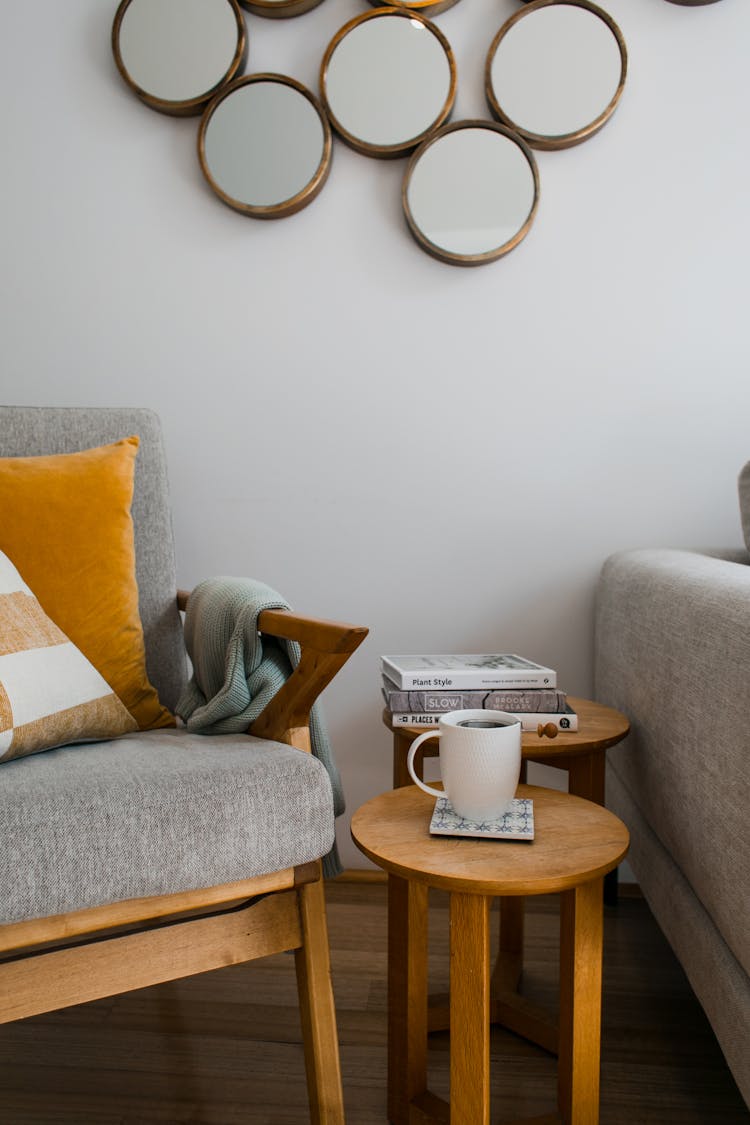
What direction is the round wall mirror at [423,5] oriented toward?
toward the camera

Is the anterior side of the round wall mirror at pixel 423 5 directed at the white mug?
yes

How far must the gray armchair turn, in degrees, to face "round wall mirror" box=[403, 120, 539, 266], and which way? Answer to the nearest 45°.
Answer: approximately 90° to its left

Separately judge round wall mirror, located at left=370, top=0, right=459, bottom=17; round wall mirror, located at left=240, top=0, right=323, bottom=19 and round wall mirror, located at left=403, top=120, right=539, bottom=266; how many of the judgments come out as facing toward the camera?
3

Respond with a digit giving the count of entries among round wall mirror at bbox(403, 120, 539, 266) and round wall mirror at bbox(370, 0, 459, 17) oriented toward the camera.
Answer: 2

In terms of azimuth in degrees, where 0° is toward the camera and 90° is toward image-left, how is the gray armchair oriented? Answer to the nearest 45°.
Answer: approximately 315°

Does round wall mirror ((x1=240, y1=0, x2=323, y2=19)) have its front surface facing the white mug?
yes

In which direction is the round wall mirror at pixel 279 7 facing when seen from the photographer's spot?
facing the viewer

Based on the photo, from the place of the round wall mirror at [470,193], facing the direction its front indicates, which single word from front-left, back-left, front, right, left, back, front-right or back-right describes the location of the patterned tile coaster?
front

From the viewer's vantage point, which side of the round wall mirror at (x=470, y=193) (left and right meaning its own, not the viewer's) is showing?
front

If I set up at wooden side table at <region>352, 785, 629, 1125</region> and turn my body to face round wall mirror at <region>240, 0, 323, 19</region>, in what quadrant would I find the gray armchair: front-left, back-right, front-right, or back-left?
front-left

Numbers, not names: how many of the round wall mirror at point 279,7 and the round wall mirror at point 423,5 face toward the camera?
2
